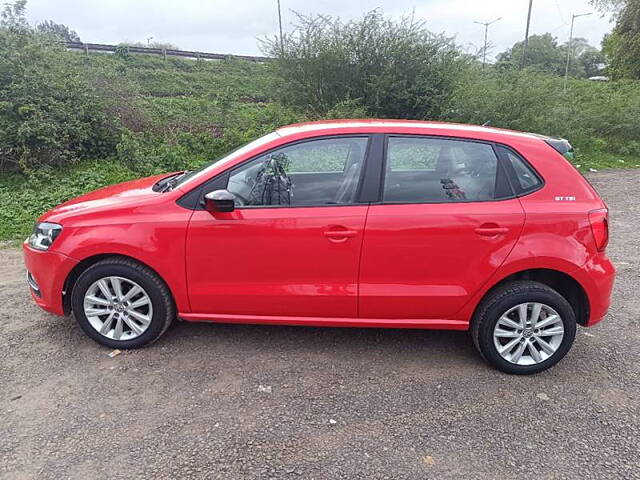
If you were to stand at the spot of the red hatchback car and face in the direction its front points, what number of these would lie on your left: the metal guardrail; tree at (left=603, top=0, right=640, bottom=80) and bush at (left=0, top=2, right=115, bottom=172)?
0

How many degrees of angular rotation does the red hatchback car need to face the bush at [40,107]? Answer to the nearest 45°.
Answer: approximately 45° to its right

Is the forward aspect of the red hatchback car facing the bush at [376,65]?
no

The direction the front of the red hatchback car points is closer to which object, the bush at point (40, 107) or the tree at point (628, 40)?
the bush

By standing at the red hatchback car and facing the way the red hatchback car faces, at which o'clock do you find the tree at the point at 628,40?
The tree is roughly at 4 o'clock from the red hatchback car.

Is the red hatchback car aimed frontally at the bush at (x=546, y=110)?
no

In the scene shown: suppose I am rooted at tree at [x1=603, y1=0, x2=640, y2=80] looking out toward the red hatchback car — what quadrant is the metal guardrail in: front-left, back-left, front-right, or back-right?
front-right

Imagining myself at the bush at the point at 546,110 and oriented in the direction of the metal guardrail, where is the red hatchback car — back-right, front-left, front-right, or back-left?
back-left

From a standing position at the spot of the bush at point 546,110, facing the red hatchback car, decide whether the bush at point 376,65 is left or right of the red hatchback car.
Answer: right

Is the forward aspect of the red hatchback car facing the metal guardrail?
no

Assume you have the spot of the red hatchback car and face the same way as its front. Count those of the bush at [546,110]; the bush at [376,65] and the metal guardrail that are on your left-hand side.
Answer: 0

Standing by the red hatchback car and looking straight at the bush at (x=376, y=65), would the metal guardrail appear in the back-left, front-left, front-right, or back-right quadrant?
front-left

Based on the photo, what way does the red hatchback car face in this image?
to the viewer's left
